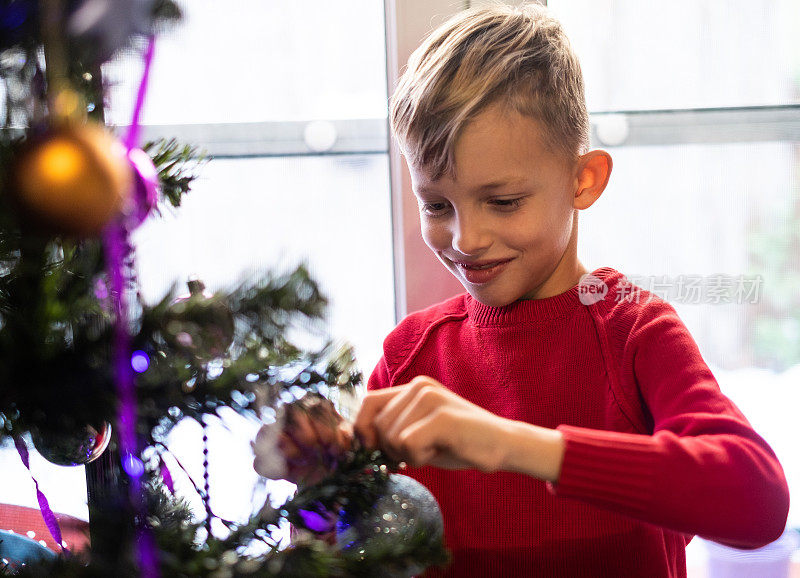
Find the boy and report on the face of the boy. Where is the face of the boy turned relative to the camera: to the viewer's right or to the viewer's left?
to the viewer's left

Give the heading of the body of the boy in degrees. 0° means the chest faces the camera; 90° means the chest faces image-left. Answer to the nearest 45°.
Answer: approximately 45°
